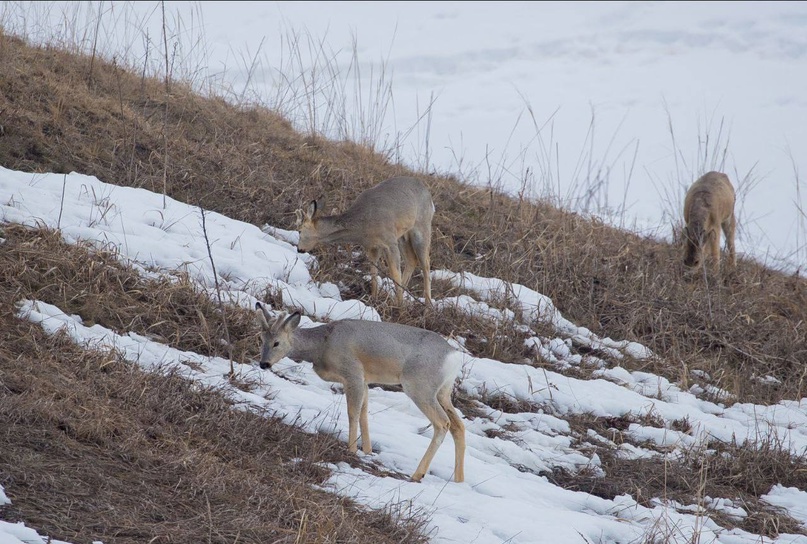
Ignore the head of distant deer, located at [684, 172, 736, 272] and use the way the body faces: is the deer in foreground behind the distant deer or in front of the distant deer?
in front

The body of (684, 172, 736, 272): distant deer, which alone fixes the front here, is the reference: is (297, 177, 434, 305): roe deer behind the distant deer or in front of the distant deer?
in front

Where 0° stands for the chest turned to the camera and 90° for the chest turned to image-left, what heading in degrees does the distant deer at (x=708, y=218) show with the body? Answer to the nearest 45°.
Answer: approximately 45°
